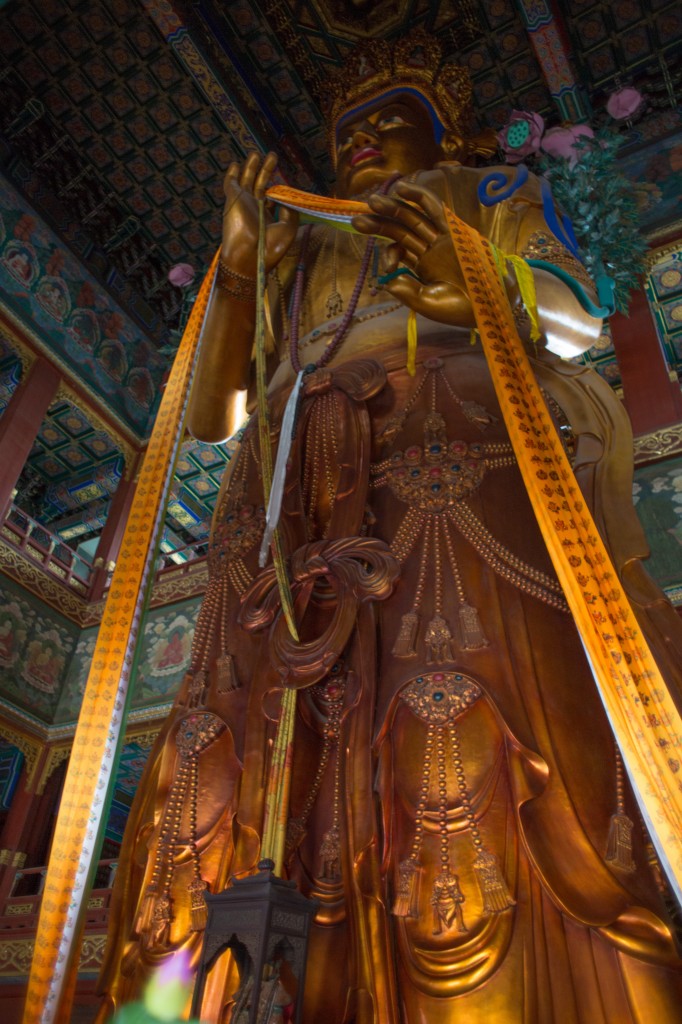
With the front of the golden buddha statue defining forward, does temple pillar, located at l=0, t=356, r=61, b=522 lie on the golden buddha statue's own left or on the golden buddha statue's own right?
on the golden buddha statue's own right

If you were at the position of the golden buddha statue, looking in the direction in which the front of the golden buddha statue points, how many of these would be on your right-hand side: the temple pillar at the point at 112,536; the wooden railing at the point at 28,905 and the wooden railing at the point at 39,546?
3

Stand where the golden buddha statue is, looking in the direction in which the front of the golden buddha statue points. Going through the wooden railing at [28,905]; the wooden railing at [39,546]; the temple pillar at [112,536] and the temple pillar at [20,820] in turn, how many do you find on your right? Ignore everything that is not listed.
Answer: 4

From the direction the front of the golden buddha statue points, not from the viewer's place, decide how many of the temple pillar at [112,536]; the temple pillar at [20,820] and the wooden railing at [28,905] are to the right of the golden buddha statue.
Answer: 3

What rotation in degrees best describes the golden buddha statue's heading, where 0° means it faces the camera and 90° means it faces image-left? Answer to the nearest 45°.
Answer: approximately 45°

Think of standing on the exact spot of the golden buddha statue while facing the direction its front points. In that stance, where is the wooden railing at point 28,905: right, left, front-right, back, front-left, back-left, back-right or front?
right

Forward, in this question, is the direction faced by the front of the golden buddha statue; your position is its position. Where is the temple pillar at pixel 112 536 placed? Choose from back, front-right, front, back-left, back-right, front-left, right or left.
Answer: right

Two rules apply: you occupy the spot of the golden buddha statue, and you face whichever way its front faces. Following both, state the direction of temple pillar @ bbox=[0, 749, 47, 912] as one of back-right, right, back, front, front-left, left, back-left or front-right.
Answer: right

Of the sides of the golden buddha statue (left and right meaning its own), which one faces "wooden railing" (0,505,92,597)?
right
